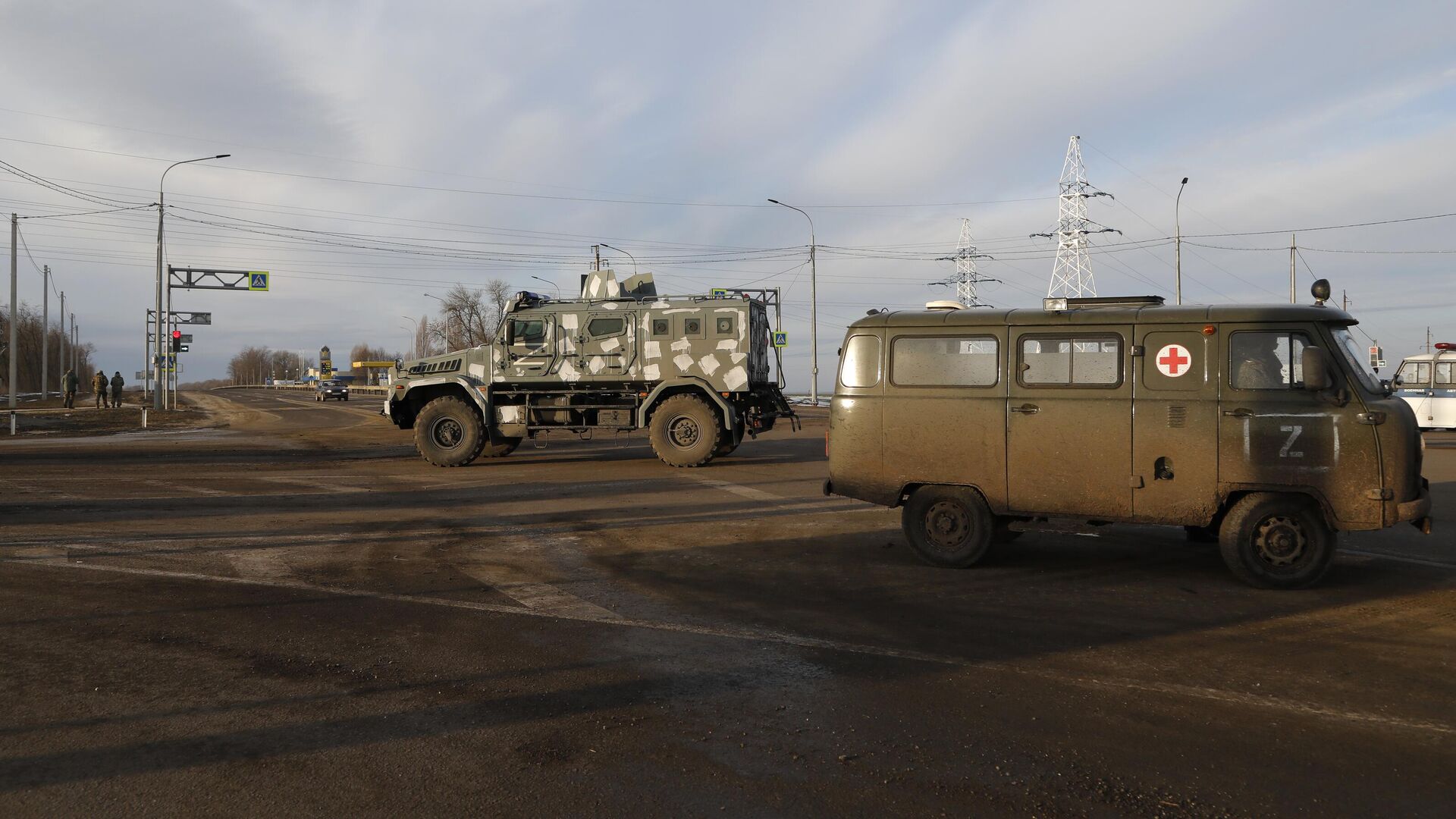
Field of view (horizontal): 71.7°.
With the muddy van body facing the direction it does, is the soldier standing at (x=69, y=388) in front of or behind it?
behind

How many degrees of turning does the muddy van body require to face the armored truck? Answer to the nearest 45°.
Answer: approximately 135° to its left

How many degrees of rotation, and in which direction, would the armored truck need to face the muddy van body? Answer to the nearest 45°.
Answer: approximately 90° to its left

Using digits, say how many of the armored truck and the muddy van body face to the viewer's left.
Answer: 1

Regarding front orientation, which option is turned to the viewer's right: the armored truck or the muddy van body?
the muddy van body

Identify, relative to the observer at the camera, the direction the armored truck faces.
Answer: facing to the left of the viewer

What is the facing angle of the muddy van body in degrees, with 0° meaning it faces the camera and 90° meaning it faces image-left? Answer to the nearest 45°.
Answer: approximately 270°

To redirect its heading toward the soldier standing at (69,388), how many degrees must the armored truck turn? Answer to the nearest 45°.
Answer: approximately 45° to its right
